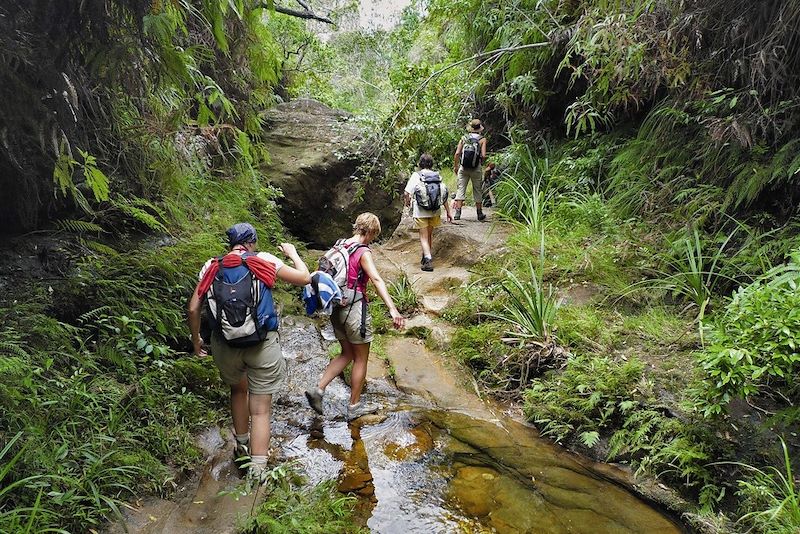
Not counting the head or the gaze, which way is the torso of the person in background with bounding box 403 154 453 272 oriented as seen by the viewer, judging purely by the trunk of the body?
away from the camera

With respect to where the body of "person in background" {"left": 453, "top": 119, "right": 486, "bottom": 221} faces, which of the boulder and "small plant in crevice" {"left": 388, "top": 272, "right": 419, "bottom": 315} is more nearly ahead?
the boulder

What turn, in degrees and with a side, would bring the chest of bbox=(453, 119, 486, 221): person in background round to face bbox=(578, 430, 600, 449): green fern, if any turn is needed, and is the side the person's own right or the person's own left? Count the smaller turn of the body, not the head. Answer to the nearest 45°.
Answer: approximately 180°

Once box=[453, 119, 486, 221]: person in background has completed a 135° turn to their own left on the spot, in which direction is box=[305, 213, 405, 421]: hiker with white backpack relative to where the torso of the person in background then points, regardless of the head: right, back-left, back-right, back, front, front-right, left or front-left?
front-left

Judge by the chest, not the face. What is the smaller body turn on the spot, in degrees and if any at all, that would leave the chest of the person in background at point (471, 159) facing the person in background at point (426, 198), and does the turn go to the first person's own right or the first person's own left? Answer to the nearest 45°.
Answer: approximately 135° to the first person's own left

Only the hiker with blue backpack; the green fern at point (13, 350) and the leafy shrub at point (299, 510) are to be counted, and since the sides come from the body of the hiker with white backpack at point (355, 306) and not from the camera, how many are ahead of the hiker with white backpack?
0

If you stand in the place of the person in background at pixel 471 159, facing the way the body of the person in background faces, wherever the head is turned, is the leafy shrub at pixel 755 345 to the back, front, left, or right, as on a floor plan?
back

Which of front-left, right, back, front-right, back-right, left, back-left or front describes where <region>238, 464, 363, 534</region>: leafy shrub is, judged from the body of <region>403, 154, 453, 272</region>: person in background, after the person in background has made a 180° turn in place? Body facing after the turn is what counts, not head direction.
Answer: front

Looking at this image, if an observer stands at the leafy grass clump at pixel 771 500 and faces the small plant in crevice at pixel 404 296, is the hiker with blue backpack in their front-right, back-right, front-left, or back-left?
front-left

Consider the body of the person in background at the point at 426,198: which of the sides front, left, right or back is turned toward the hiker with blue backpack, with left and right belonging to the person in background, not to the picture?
back

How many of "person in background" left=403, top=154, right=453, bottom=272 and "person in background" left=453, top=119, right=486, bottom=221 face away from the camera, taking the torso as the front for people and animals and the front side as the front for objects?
2

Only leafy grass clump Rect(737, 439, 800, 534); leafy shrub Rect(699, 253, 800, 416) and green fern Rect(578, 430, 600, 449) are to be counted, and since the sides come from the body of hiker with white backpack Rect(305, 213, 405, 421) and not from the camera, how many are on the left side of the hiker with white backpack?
0

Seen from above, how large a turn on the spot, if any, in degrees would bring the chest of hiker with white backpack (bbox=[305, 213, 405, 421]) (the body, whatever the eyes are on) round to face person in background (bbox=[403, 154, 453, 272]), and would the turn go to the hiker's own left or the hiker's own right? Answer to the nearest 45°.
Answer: approximately 45° to the hiker's own left

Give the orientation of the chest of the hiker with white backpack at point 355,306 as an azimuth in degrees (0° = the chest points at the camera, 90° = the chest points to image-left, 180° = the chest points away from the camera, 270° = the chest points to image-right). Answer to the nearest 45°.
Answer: approximately 225°

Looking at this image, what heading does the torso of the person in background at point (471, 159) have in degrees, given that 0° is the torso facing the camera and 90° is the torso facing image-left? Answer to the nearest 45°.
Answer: approximately 180°

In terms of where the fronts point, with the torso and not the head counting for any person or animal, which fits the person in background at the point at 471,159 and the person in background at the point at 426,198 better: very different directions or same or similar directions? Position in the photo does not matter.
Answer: same or similar directions
